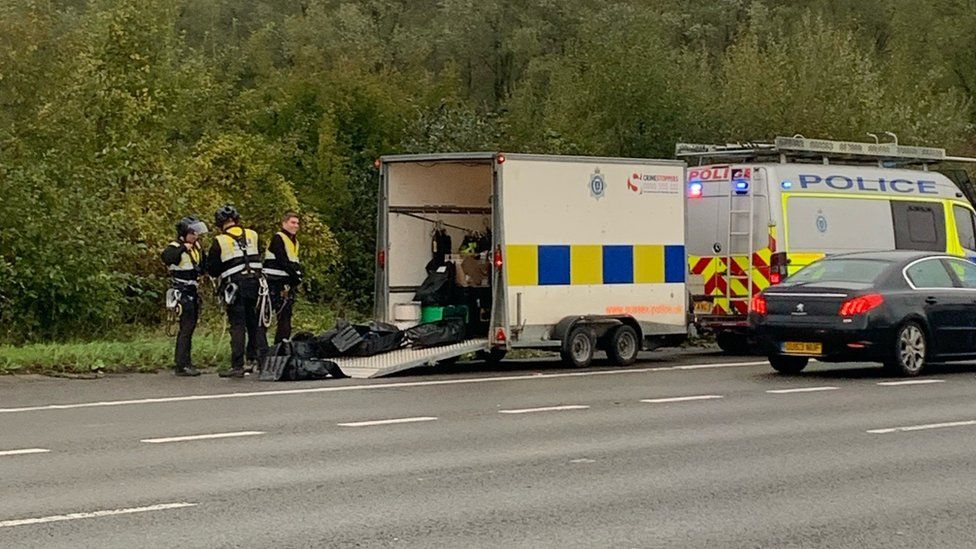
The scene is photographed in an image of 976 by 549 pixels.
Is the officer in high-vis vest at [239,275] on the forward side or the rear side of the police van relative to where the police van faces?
on the rear side

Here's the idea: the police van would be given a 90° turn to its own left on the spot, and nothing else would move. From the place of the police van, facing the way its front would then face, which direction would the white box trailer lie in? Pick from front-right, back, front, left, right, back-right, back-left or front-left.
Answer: left

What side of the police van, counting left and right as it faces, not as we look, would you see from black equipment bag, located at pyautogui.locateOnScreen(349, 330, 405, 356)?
back

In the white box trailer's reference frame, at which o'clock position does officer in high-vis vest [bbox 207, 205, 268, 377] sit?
The officer in high-vis vest is roughly at 7 o'clock from the white box trailer.

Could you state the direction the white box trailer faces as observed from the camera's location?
facing away from the viewer and to the right of the viewer

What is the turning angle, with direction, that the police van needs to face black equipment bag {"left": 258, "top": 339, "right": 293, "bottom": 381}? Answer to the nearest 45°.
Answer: approximately 180°

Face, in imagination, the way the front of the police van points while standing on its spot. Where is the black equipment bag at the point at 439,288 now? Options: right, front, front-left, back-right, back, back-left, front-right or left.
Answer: back

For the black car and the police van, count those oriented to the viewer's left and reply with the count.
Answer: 0

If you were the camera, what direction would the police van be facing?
facing away from the viewer and to the right of the viewer

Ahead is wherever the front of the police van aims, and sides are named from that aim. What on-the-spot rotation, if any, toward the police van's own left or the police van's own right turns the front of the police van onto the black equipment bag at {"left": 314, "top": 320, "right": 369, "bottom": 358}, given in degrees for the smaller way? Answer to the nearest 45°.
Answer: approximately 180°

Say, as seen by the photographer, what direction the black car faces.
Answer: facing away from the viewer and to the right of the viewer

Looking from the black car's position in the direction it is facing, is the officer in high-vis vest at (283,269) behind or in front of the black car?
behind

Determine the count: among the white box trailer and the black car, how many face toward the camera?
0
